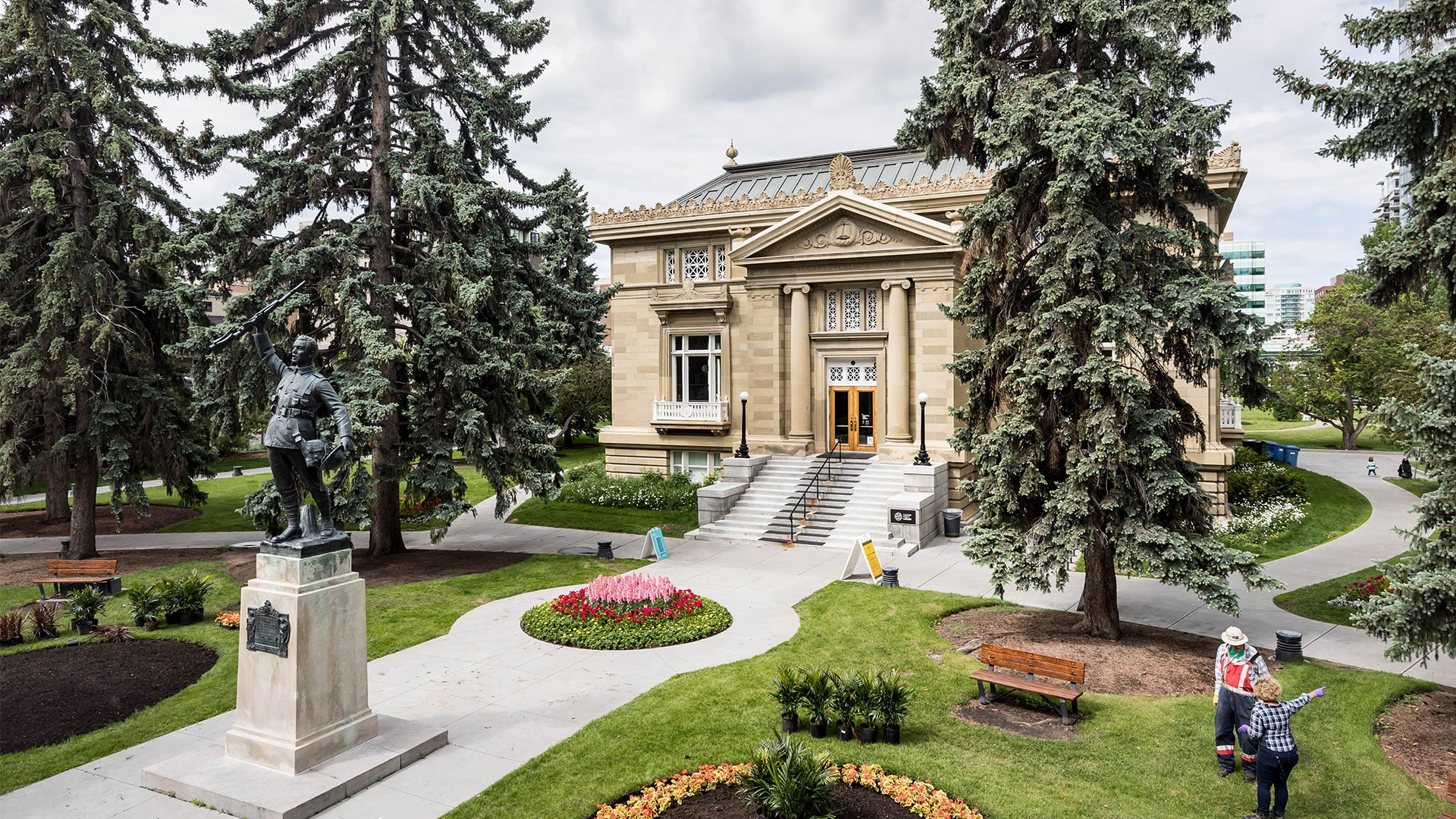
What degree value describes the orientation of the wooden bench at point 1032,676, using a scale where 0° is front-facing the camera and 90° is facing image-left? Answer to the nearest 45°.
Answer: approximately 45°

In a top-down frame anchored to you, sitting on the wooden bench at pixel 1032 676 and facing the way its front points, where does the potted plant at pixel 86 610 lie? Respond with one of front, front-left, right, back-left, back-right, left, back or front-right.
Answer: front-right

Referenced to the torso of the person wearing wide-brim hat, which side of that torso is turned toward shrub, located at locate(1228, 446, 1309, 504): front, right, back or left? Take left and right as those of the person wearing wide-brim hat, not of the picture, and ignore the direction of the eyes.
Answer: back

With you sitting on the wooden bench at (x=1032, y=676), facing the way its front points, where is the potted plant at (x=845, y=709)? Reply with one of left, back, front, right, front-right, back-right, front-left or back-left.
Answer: front

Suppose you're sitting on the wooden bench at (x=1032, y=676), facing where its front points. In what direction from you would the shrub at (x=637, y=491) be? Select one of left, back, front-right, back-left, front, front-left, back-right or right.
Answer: right

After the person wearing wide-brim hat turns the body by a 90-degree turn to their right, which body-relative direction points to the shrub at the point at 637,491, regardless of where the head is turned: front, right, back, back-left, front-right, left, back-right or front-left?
front-right

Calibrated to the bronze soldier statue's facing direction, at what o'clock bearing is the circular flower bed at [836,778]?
The circular flower bed is roughly at 9 o'clock from the bronze soldier statue.

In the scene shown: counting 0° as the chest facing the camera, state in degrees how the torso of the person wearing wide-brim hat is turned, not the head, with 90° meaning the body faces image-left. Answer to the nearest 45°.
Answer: approximately 0°

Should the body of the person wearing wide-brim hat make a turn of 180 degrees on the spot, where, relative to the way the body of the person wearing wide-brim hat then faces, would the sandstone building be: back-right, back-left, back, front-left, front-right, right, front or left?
front-left

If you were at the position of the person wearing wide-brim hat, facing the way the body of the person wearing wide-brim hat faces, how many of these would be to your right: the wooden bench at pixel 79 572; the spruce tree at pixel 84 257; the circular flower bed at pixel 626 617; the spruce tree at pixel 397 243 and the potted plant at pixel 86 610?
5

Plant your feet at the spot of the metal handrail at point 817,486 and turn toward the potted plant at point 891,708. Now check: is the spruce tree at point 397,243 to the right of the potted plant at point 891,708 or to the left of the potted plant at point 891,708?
right

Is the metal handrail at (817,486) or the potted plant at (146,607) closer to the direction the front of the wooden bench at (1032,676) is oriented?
the potted plant
